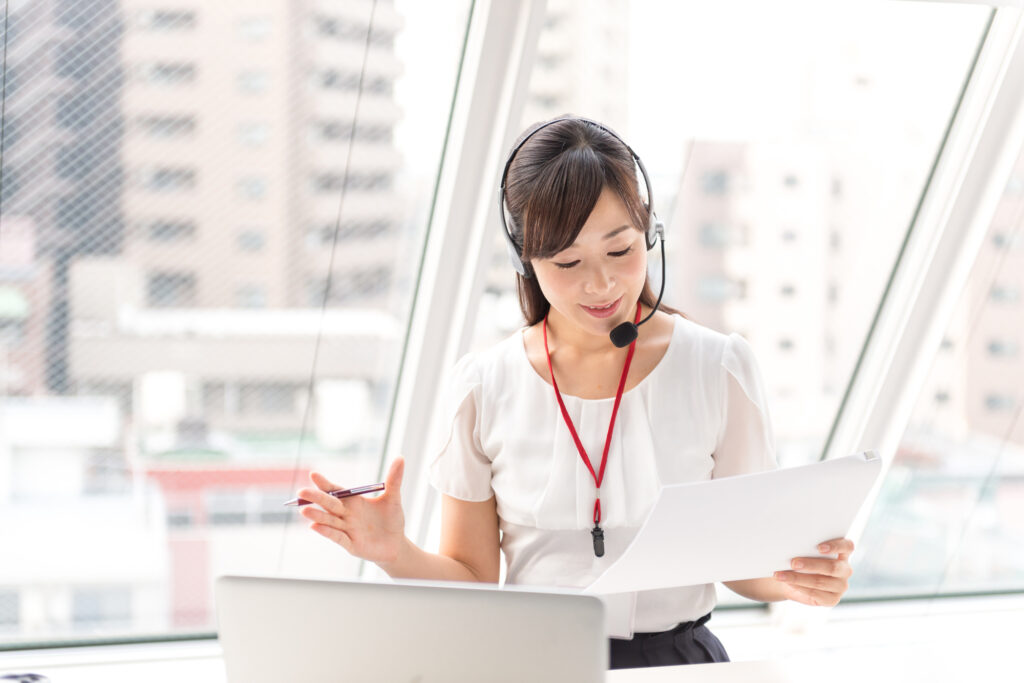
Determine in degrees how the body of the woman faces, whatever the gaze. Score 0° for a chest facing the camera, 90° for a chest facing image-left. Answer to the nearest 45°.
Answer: approximately 0°

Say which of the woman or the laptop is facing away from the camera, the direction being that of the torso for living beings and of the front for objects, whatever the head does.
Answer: the laptop

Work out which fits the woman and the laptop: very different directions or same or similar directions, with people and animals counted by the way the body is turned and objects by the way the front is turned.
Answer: very different directions

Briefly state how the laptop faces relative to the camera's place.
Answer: facing away from the viewer

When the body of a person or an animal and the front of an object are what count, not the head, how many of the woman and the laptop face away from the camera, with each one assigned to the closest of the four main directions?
1
